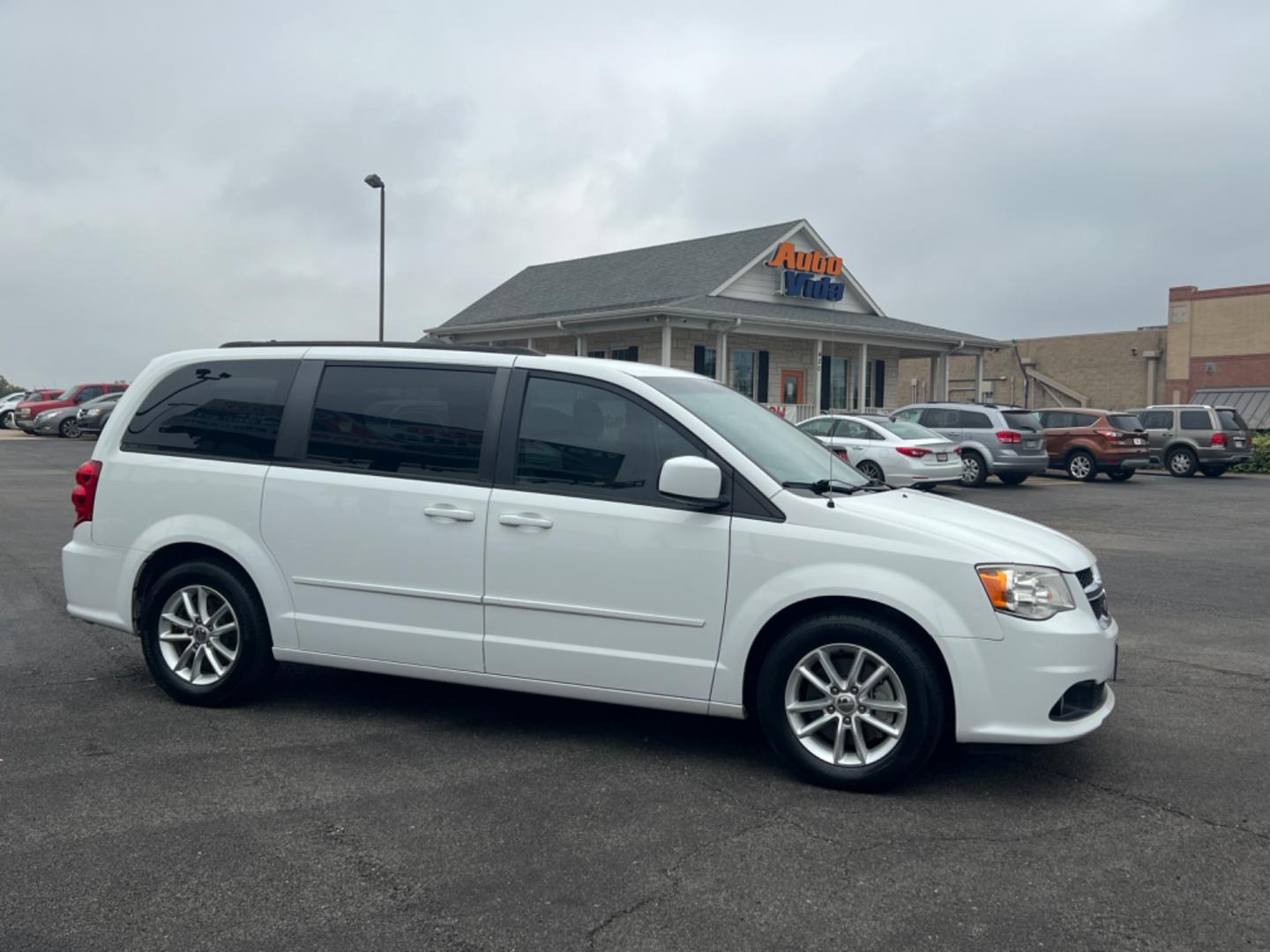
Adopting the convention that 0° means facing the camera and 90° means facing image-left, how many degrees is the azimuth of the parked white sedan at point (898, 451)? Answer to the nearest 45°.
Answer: approximately 135°

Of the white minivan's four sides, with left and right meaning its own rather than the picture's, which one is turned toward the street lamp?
left

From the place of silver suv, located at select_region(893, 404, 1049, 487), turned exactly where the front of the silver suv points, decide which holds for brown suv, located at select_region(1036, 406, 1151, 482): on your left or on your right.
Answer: on your right

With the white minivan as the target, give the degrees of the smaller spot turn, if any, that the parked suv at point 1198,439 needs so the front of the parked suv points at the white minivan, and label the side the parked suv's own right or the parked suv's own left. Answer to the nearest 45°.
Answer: approximately 135° to the parked suv's own left

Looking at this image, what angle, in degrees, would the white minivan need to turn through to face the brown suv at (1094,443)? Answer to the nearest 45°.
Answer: approximately 45° to its left

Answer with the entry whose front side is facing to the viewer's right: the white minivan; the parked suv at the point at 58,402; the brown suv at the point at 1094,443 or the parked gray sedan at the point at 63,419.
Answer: the white minivan

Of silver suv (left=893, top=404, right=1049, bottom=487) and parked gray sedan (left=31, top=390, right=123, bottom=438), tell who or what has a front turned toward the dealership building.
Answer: the silver suv

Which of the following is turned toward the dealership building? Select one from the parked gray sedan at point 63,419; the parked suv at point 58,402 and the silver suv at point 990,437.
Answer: the silver suv

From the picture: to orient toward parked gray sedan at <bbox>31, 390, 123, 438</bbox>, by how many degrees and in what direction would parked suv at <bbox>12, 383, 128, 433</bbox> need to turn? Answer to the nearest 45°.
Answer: approximately 45° to its left

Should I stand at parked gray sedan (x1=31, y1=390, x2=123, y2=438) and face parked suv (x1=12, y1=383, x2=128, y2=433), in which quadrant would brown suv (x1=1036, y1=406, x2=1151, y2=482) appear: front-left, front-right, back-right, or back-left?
back-right

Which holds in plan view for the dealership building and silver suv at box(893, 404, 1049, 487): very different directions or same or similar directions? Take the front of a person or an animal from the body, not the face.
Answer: very different directions

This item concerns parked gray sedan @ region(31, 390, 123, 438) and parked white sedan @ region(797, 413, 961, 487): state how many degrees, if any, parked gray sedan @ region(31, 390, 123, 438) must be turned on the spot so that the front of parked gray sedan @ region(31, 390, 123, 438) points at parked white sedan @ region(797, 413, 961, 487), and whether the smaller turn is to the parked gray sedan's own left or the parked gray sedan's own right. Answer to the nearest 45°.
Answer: approximately 90° to the parked gray sedan's own left

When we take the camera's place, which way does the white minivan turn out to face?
facing to the right of the viewer

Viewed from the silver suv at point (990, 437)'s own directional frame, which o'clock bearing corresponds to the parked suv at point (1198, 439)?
The parked suv is roughly at 3 o'clock from the silver suv.
